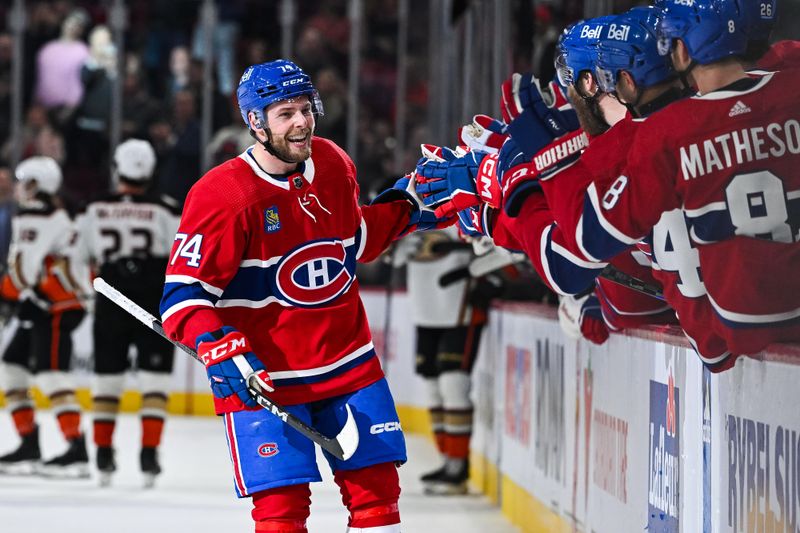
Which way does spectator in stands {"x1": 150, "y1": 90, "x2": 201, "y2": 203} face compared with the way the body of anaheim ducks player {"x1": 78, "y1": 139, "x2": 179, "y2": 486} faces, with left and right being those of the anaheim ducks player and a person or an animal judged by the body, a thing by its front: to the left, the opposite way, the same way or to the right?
the opposite way

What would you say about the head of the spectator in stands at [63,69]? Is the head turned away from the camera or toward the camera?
toward the camera

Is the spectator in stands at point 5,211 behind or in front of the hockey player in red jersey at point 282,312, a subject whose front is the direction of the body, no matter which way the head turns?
behind

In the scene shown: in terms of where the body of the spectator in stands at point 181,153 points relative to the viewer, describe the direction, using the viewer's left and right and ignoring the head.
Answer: facing the viewer

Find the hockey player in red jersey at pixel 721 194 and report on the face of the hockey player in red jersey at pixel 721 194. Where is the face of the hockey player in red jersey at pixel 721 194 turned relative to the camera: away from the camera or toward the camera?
away from the camera

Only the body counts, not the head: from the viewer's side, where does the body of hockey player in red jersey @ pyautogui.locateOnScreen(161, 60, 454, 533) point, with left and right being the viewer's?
facing the viewer and to the right of the viewer

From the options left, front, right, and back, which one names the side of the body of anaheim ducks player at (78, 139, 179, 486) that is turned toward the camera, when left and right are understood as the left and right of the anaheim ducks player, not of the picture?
back

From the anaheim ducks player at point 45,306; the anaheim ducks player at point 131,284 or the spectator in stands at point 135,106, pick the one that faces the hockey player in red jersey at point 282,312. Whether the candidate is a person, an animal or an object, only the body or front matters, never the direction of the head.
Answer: the spectator in stands

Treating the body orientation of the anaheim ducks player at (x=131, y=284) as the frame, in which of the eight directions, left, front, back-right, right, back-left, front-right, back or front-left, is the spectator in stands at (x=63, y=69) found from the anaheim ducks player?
front

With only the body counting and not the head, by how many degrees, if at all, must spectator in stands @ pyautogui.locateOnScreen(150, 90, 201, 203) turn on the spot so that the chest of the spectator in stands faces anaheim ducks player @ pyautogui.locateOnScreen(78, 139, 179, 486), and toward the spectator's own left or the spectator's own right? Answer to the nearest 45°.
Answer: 0° — they already face them

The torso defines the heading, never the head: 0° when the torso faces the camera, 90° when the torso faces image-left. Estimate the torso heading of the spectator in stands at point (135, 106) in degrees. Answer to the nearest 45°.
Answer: approximately 0°

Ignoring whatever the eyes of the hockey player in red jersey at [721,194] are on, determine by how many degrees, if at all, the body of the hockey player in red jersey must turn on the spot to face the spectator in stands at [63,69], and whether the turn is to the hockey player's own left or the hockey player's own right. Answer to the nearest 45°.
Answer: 0° — they already face them
